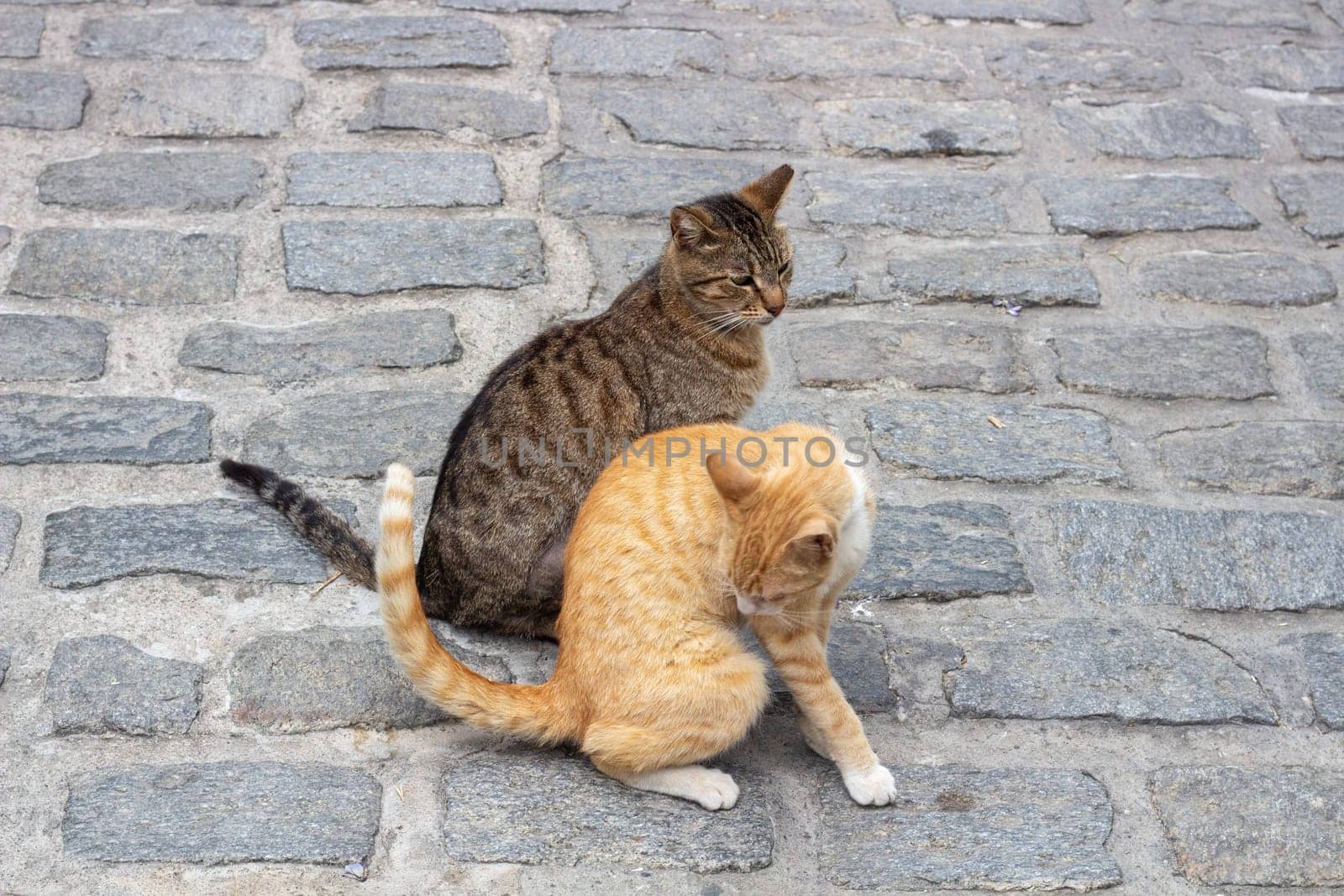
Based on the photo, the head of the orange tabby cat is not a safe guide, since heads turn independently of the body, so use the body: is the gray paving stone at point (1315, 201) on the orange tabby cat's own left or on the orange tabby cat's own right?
on the orange tabby cat's own left

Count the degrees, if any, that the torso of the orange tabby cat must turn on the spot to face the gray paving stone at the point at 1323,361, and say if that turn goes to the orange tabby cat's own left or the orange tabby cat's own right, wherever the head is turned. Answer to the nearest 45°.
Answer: approximately 45° to the orange tabby cat's own left

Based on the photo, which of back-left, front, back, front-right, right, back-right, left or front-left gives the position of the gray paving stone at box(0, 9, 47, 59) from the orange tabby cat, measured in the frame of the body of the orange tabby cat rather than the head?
back-left

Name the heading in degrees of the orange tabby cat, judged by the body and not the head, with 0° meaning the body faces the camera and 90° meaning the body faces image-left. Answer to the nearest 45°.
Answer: approximately 270°

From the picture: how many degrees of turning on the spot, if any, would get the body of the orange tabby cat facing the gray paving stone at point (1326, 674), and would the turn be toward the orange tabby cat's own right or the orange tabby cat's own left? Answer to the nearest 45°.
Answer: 0° — it already faces it
